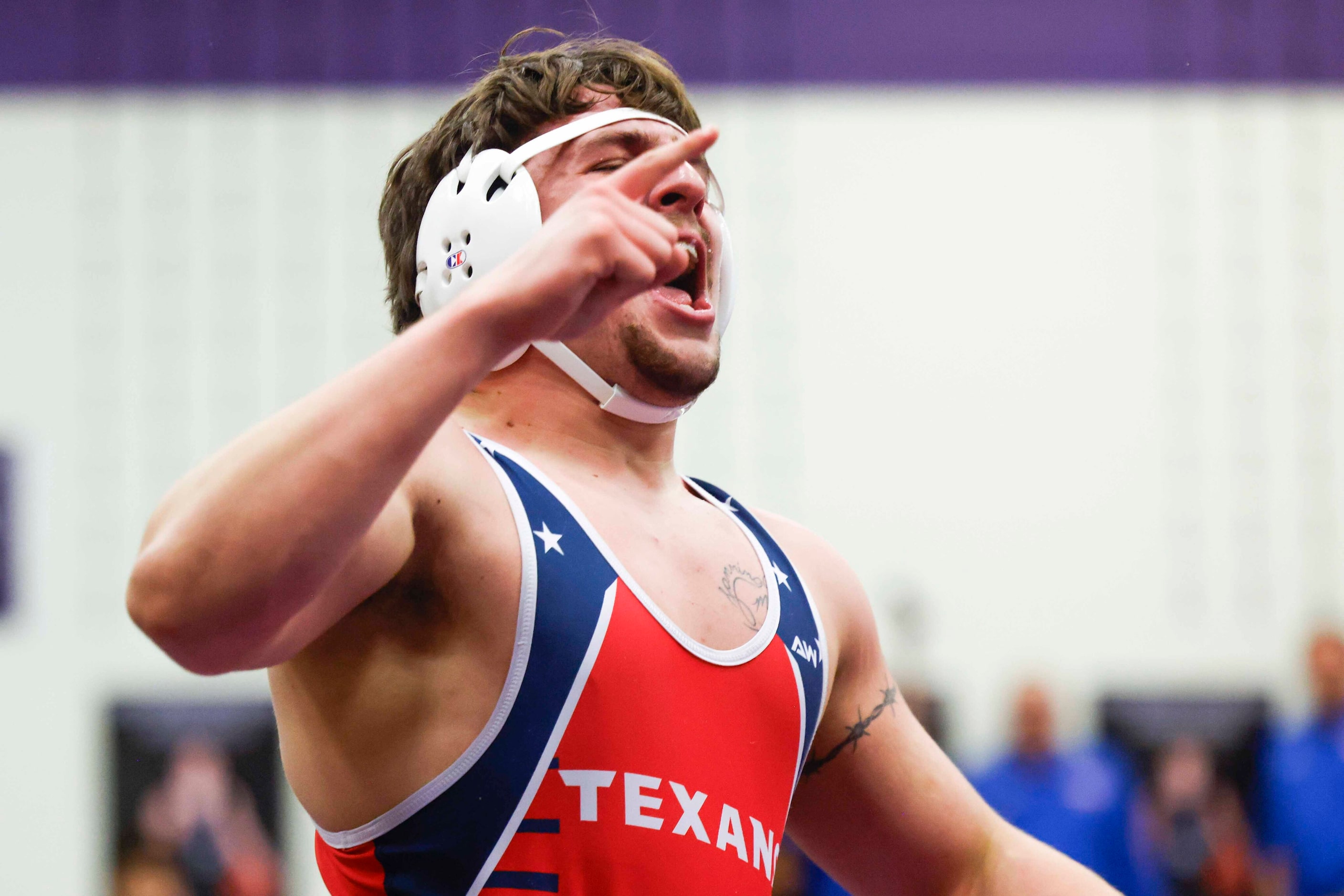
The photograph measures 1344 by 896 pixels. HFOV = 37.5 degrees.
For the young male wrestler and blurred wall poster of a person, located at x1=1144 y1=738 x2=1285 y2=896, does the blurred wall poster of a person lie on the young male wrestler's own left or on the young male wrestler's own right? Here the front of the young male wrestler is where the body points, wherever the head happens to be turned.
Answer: on the young male wrestler's own left

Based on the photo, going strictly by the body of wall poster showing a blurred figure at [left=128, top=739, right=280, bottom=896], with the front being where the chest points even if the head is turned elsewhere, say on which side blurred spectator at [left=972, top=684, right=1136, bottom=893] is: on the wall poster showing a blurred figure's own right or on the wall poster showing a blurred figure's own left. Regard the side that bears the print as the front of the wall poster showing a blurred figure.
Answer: on the wall poster showing a blurred figure's own left

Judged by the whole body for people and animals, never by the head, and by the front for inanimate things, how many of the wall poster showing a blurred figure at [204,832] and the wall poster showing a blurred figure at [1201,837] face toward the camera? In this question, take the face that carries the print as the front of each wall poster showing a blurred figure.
2

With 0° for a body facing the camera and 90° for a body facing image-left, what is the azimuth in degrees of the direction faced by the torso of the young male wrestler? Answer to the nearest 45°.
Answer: approximately 315°

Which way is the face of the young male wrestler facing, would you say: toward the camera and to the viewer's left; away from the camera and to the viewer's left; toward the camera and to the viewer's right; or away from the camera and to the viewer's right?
toward the camera and to the viewer's right

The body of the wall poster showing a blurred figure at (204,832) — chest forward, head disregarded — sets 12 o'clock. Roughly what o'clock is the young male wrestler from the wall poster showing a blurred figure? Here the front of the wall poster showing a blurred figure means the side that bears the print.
The young male wrestler is roughly at 12 o'clock from the wall poster showing a blurred figure.

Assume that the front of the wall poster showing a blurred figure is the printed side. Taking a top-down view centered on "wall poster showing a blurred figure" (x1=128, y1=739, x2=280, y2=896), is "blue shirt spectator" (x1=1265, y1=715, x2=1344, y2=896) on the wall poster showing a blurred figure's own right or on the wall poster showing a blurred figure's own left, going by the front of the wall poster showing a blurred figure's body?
on the wall poster showing a blurred figure's own left
